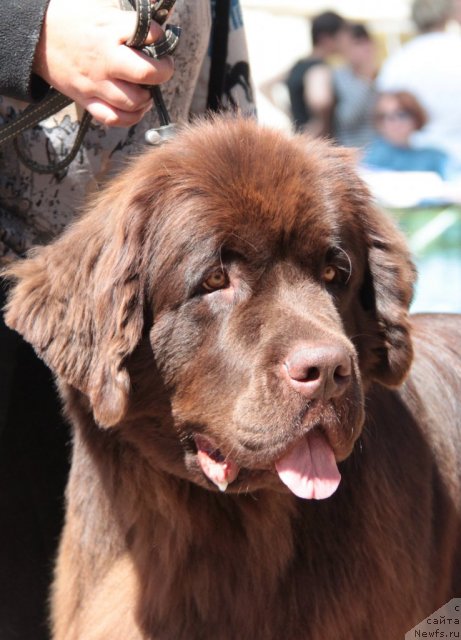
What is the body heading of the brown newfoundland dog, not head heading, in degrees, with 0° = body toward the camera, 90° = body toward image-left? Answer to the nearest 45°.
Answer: approximately 45°

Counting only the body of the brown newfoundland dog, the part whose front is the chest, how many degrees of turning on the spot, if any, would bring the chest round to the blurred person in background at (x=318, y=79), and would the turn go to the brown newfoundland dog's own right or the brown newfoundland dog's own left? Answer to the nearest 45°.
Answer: approximately 135° to the brown newfoundland dog's own right

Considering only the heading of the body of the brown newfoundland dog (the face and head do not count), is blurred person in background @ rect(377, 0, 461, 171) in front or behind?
behind

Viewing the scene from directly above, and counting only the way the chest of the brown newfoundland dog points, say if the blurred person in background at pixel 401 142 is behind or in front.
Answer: behind
